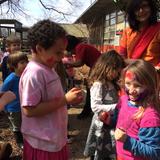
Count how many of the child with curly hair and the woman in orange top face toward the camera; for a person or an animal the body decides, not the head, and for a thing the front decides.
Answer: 1

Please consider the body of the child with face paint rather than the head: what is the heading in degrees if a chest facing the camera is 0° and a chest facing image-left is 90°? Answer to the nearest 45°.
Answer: approximately 45°

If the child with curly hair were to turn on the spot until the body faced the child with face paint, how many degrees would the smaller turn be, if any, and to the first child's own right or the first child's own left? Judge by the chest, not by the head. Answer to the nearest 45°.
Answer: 0° — they already face them

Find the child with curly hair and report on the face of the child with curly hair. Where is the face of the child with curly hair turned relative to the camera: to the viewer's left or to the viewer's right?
to the viewer's right

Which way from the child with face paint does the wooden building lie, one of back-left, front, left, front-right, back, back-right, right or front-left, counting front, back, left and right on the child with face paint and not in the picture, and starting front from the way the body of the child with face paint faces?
back-right

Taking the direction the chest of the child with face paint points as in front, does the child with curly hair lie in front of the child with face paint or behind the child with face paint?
in front

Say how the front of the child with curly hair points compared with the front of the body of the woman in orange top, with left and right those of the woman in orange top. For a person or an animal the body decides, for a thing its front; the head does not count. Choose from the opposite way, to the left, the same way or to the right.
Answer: to the left

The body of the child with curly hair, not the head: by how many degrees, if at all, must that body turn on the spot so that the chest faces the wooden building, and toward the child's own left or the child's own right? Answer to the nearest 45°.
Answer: approximately 90° to the child's own left

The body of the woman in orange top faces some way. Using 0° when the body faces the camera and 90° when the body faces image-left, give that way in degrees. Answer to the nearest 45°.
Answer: approximately 0°

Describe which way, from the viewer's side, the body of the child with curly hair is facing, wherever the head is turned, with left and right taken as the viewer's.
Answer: facing to the right of the viewer
